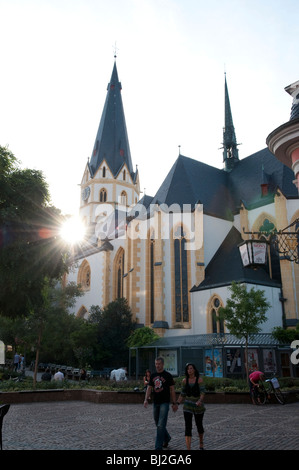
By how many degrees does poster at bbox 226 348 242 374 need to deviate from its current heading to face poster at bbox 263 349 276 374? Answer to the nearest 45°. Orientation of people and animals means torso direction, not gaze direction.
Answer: approximately 135° to its left

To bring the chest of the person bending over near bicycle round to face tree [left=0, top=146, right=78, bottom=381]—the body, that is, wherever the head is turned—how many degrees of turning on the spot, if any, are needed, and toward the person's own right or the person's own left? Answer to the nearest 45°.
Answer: approximately 180°

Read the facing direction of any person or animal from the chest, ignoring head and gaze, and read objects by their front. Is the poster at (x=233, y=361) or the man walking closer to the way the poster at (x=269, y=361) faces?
the man walking

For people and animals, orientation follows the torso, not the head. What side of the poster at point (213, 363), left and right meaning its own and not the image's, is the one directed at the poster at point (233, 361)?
left

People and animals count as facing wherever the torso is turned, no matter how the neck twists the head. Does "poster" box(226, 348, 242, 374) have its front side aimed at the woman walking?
yes

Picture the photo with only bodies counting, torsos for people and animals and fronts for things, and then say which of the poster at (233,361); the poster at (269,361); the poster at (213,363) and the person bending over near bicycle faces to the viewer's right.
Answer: the person bending over near bicycle

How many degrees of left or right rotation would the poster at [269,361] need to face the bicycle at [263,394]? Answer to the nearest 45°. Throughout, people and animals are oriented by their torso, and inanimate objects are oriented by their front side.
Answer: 0° — it already faces it

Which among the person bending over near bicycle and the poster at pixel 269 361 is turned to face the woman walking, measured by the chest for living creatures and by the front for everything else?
the poster

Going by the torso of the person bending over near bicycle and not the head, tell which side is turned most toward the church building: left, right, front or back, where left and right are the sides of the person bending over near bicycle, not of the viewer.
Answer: left

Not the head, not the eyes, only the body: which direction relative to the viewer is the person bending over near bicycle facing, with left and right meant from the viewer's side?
facing to the right of the viewer
